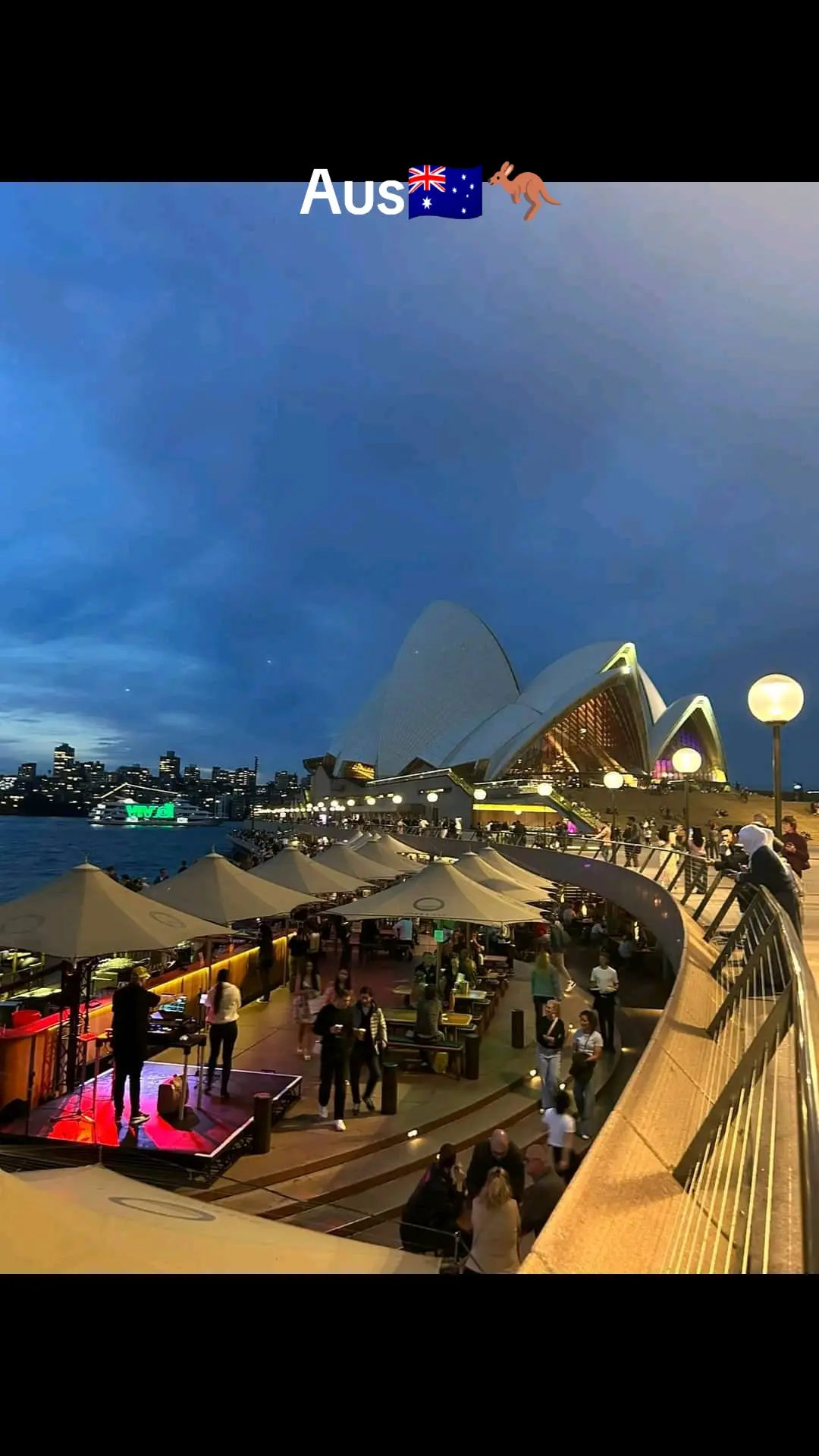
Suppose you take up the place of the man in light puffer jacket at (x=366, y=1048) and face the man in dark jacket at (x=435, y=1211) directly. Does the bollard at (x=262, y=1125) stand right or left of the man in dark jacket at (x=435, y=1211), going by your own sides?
right

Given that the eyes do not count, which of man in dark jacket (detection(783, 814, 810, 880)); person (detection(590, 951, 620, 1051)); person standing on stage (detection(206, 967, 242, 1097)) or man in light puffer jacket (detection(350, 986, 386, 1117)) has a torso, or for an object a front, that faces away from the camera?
person standing on stage (detection(206, 967, 242, 1097))

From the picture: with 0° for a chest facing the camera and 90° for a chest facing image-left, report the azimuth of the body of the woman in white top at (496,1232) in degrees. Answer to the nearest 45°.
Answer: approximately 180°

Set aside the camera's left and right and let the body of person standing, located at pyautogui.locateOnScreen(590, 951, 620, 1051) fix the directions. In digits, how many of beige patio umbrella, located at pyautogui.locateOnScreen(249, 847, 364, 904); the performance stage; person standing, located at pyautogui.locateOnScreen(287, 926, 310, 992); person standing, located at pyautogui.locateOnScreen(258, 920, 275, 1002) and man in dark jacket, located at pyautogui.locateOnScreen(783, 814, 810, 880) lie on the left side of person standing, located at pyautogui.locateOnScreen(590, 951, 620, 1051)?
1

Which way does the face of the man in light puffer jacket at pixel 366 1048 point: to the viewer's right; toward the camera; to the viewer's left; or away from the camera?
toward the camera

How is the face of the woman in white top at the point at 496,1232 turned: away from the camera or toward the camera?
away from the camera

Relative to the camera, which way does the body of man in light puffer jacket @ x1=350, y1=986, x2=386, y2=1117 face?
toward the camera

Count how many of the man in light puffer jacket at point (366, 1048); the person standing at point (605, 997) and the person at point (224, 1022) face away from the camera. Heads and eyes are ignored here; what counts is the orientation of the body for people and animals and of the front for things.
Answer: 1

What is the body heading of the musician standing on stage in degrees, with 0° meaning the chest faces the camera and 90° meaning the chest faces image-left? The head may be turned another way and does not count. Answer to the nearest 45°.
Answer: approximately 225°

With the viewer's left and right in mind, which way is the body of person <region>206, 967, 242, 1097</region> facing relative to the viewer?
facing away from the viewer

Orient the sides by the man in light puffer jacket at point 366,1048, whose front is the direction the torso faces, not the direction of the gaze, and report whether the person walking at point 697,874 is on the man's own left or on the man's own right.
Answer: on the man's own left

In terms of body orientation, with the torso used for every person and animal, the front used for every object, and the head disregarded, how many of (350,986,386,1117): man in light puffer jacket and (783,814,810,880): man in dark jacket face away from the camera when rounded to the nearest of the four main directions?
0

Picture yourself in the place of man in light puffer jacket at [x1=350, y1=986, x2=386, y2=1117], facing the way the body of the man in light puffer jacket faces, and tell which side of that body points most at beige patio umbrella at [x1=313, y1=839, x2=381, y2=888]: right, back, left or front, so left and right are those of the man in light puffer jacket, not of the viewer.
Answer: back

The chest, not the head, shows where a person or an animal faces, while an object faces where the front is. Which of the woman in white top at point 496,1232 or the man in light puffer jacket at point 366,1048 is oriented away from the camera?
the woman in white top

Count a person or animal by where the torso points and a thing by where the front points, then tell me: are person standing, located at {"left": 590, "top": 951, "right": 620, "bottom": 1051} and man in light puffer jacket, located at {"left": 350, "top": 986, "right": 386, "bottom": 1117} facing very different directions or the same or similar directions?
same or similar directions

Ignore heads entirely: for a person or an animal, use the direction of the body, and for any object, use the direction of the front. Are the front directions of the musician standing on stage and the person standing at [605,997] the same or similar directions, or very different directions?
very different directions
